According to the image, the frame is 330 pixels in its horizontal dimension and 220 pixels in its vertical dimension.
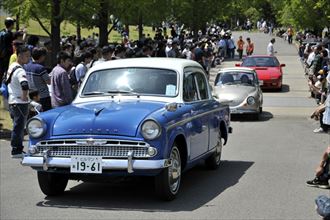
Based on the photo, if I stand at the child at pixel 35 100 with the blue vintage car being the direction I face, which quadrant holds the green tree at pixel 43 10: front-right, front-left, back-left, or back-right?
back-left

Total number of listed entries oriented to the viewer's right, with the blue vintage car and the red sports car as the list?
0

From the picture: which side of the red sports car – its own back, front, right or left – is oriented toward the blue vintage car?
front

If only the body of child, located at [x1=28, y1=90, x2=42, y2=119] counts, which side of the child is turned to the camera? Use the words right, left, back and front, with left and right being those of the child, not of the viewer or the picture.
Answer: right

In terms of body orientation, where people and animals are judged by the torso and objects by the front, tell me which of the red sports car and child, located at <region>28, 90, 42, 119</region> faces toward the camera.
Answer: the red sports car

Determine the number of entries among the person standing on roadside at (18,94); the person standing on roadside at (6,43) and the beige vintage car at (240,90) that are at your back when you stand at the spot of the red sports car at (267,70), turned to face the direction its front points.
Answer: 0

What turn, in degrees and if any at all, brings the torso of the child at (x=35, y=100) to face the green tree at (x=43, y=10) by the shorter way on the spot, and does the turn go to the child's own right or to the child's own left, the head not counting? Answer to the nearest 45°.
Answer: approximately 90° to the child's own left

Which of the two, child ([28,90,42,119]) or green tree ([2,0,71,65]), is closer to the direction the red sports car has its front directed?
the child

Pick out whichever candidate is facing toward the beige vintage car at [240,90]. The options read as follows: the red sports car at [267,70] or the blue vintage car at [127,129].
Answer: the red sports car

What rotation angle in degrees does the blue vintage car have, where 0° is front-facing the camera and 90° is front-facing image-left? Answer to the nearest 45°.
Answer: approximately 45°

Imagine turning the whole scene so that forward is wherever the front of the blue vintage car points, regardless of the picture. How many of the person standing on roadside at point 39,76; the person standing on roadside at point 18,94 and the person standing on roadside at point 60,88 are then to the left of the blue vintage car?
0

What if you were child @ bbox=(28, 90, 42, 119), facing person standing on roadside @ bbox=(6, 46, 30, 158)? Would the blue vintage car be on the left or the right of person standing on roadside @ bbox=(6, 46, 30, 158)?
left

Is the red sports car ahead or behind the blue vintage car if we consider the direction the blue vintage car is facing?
behind

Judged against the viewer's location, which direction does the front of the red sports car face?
facing the viewer
